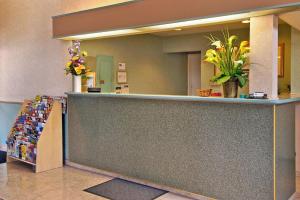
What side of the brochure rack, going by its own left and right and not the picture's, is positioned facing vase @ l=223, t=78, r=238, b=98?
left

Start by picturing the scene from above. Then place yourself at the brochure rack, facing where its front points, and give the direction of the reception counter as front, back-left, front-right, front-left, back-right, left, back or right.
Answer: left

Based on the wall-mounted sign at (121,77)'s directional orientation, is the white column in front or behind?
in front

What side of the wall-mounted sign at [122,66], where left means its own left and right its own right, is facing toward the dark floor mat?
front

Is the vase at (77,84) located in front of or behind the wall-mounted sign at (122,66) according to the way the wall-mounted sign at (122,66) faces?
in front

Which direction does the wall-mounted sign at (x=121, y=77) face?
toward the camera

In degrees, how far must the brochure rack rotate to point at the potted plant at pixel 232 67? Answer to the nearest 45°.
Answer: approximately 90° to its left

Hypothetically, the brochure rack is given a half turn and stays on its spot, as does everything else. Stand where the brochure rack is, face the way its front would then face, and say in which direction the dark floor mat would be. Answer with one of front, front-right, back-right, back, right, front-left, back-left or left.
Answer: right

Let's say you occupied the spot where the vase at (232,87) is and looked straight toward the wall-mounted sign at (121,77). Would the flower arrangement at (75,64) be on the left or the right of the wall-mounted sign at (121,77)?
left

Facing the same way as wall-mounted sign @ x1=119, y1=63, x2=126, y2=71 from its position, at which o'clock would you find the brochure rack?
The brochure rack is roughly at 1 o'clock from the wall-mounted sign.

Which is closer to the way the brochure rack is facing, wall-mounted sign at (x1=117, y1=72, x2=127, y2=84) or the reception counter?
the reception counter

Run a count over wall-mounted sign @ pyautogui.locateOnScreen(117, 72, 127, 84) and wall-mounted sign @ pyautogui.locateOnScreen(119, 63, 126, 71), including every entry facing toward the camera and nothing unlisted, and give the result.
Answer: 2

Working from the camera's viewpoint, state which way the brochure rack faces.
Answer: facing the viewer and to the left of the viewer

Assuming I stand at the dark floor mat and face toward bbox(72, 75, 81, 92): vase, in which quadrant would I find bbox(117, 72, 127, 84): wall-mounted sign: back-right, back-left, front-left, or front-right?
front-right

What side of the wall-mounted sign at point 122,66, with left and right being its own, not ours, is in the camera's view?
front

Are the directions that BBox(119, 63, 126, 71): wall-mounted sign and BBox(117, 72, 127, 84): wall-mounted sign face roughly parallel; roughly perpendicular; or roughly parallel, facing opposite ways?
roughly parallel

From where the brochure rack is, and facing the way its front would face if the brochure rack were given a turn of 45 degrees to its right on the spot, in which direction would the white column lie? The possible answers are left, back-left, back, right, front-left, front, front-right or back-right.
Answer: back-left
